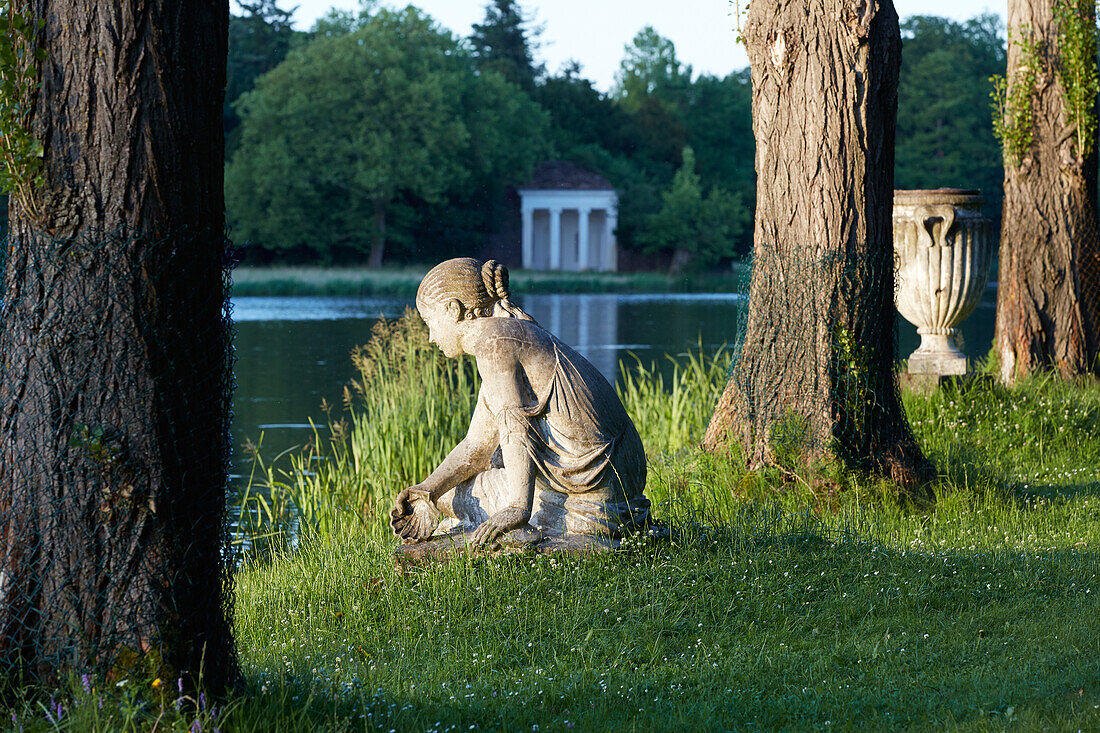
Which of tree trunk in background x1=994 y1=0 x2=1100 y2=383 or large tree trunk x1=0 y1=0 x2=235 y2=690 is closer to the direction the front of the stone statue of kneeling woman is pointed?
the large tree trunk

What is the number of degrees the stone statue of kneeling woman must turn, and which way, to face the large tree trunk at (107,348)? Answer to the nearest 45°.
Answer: approximately 45° to its left

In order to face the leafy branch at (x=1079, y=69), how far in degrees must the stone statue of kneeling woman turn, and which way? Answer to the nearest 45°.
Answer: approximately 135° to its right

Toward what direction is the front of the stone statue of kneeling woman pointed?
to the viewer's left

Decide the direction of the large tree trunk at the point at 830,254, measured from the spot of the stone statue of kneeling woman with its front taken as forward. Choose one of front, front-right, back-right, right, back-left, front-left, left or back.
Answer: back-right

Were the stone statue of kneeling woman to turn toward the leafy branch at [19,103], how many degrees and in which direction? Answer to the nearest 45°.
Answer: approximately 45° to its left

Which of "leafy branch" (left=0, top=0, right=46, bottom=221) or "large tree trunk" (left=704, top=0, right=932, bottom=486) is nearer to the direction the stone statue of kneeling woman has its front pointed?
the leafy branch
